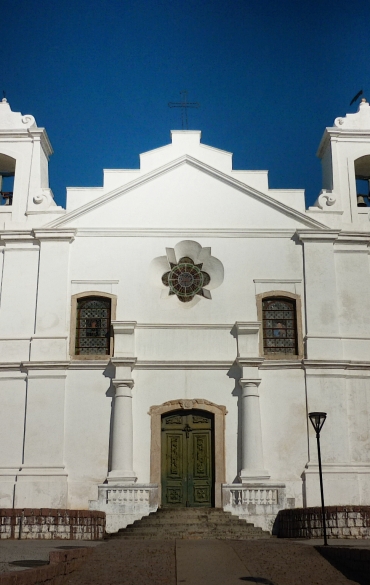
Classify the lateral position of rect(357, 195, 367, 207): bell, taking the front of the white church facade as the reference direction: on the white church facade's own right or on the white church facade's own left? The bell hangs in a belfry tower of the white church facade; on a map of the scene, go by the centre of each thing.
on the white church facade's own left

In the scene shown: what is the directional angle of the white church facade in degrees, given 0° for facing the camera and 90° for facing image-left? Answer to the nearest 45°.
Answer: approximately 0°
